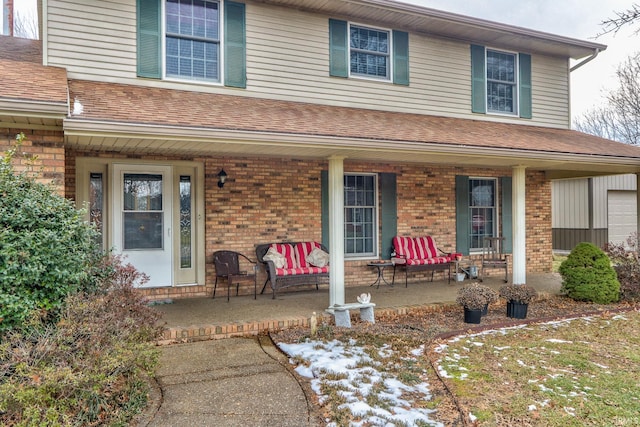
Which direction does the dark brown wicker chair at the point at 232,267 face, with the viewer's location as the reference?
facing the viewer and to the right of the viewer

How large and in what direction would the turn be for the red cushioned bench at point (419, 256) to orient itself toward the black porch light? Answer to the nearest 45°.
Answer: approximately 90° to its right

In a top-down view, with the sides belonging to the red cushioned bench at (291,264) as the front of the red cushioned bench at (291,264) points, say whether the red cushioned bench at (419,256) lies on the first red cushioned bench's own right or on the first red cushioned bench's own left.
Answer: on the first red cushioned bench's own left

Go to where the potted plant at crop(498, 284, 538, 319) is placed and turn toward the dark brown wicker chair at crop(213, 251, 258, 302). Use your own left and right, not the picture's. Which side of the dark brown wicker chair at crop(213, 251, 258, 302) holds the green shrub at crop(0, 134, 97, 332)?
left

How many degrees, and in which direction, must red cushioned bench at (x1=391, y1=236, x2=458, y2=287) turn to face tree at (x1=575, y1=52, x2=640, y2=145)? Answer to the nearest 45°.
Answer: approximately 90° to its left

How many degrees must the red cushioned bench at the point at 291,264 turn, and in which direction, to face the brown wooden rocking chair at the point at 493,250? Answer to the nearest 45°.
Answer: approximately 90° to its left

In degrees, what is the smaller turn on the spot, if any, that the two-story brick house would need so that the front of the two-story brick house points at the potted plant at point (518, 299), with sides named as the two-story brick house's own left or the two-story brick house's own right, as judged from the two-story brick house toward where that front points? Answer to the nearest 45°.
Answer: approximately 45° to the two-story brick house's own left

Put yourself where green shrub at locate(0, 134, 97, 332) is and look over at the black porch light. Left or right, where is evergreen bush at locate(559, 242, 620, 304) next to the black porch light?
right

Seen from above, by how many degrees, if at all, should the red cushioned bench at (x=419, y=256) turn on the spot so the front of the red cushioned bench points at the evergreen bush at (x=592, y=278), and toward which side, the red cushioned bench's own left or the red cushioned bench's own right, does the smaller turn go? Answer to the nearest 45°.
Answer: approximately 45° to the red cushioned bench's own left

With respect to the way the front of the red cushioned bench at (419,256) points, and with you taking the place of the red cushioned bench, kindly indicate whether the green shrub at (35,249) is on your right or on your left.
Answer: on your right

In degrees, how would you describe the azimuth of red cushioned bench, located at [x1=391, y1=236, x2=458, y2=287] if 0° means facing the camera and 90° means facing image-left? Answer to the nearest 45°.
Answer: approximately 315°

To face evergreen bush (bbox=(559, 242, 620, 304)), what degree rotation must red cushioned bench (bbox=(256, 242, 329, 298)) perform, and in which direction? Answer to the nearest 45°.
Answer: approximately 45° to its left

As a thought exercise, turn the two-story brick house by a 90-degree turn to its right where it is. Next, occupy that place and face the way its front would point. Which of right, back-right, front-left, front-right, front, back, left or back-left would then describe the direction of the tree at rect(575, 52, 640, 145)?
back
